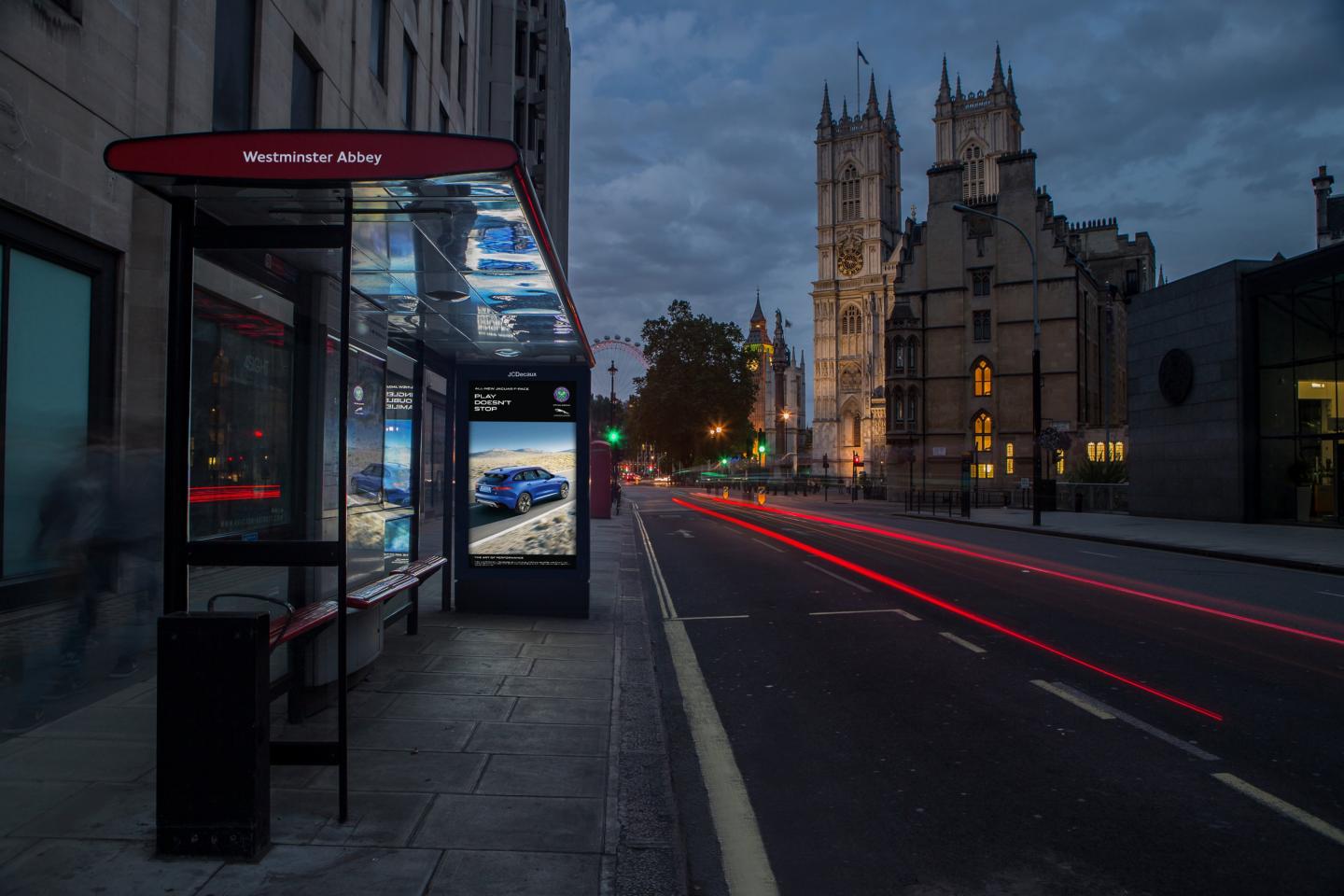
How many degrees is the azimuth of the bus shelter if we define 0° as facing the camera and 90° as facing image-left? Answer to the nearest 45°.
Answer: approximately 270°
